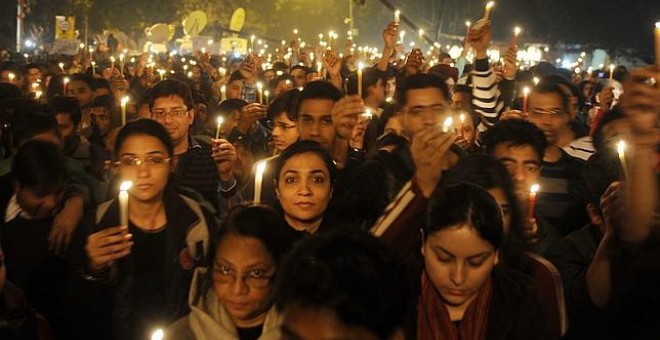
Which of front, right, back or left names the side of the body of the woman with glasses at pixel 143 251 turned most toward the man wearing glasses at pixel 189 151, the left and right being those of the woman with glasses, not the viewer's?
back

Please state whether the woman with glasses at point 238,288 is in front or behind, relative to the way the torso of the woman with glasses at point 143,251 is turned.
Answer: in front

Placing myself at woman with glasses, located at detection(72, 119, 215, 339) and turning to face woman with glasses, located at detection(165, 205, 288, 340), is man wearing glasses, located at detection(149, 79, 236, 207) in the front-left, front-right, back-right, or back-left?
back-left

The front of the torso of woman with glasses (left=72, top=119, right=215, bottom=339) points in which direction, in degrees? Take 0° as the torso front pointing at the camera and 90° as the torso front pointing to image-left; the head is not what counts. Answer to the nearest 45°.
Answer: approximately 0°

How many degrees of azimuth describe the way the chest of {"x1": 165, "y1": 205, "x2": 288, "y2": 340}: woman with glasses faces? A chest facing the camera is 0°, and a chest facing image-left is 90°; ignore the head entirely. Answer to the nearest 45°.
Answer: approximately 0°

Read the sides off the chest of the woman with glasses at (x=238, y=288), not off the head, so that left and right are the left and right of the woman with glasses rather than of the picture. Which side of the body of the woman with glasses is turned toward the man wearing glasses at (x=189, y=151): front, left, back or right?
back

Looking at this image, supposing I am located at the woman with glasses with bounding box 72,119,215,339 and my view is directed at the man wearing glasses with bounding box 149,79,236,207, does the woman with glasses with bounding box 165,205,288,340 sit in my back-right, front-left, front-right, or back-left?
back-right

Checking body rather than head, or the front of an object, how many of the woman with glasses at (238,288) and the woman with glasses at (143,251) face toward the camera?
2

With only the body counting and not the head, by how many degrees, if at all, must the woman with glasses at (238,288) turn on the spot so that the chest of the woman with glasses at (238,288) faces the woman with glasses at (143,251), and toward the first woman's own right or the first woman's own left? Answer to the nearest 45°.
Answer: approximately 135° to the first woman's own right

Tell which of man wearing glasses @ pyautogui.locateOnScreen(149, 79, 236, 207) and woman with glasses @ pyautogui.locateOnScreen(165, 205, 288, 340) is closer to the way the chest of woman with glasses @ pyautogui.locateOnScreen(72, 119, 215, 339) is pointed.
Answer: the woman with glasses
